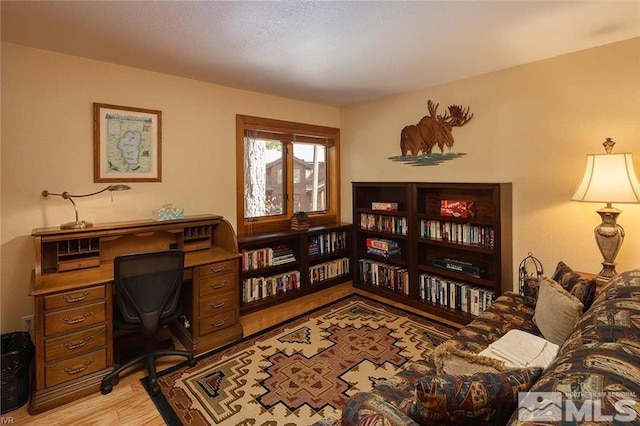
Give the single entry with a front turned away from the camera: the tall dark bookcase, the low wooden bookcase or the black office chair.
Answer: the black office chair

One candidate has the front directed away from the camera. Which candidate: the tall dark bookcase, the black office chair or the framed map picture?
the black office chair

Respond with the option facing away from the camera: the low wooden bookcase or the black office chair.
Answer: the black office chair

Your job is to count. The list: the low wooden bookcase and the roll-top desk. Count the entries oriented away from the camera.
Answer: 0

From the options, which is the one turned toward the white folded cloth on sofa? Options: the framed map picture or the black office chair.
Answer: the framed map picture

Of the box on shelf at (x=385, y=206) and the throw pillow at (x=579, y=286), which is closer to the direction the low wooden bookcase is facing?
the throw pillow

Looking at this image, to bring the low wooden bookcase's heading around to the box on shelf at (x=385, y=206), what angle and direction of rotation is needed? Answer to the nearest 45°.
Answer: approximately 45° to its left

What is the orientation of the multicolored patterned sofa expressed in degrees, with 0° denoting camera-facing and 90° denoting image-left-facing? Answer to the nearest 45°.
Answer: approximately 135°

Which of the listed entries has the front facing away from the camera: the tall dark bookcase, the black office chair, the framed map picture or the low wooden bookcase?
the black office chair

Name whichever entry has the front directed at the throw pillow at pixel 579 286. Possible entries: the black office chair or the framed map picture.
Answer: the framed map picture

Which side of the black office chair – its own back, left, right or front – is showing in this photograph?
back

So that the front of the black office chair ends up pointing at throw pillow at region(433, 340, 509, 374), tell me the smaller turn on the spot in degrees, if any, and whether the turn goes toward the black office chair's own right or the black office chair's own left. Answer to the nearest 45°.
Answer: approximately 135° to the black office chair's own right

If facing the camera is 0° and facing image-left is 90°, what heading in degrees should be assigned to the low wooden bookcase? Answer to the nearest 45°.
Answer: approximately 315°

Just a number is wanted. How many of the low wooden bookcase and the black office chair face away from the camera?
1
